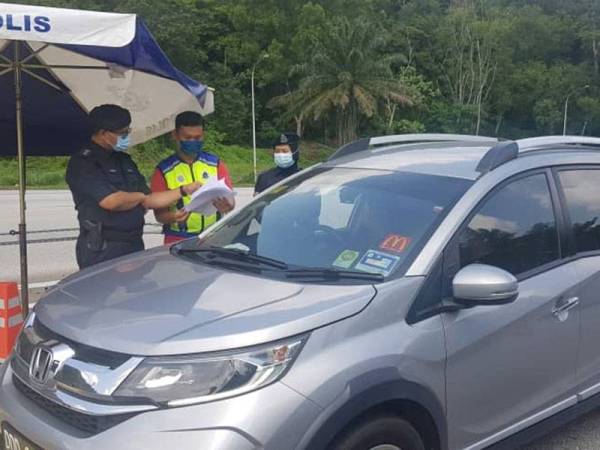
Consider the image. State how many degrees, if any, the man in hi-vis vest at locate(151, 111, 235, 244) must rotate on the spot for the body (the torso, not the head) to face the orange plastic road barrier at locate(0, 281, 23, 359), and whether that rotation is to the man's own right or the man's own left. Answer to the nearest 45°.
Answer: approximately 90° to the man's own right

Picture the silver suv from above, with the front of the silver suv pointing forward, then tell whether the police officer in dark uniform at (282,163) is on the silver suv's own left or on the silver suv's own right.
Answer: on the silver suv's own right

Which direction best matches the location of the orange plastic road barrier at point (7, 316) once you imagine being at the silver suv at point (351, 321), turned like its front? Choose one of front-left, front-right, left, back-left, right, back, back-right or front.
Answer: right

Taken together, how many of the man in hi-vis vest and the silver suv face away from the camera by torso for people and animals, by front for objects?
0

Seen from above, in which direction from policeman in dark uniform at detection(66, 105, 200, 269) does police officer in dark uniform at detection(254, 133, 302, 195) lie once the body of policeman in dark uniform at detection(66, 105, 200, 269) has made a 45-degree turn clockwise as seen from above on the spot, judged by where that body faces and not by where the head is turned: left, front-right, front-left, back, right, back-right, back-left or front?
back-left

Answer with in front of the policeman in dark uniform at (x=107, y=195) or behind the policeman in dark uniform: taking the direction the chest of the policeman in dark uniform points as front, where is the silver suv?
in front

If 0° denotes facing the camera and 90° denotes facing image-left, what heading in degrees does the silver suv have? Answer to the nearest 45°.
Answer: approximately 45°

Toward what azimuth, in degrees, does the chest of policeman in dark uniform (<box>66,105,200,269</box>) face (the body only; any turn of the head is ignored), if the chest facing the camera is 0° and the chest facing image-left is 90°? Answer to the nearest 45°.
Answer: approximately 315°

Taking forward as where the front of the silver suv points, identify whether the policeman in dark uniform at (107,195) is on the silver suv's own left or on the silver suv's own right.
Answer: on the silver suv's own right
